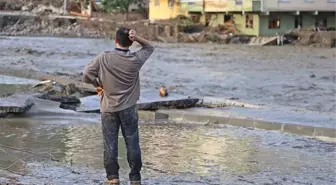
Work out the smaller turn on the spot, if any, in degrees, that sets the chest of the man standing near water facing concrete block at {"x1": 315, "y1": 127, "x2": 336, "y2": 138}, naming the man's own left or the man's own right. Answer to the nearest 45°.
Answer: approximately 45° to the man's own right

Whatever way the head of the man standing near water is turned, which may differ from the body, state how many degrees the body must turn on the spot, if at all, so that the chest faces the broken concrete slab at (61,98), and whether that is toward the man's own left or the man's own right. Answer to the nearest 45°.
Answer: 0° — they already face it

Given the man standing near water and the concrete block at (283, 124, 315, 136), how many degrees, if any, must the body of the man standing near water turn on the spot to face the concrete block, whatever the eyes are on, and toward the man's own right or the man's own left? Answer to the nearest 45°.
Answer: approximately 45° to the man's own right

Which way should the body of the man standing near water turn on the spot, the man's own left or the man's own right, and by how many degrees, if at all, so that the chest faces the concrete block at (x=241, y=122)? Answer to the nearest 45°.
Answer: approximately 45° to the man's own right

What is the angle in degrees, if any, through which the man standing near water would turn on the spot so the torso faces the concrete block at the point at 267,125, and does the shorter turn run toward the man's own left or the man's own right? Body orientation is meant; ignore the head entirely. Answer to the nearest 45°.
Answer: approximately 45° to the man's own right

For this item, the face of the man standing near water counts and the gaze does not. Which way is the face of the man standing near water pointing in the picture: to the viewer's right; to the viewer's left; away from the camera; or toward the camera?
away from the camera

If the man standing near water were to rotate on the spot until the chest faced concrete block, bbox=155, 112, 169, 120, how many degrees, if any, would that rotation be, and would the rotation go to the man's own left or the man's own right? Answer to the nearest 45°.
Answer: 0° — they already face it

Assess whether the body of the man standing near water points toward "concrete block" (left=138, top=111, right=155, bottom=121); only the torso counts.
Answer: yes

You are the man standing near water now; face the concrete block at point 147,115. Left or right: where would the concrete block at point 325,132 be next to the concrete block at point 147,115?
right

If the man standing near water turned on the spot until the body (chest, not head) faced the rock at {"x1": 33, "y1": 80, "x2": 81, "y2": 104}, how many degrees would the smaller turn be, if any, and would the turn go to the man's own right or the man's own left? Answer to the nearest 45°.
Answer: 0° — they already face it

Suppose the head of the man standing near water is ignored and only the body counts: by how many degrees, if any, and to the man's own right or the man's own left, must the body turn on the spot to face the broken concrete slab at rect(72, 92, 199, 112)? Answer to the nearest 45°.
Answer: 0° — they already face it

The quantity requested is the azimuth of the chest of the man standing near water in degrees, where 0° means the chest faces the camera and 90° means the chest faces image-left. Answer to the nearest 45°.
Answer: approximately 180°
